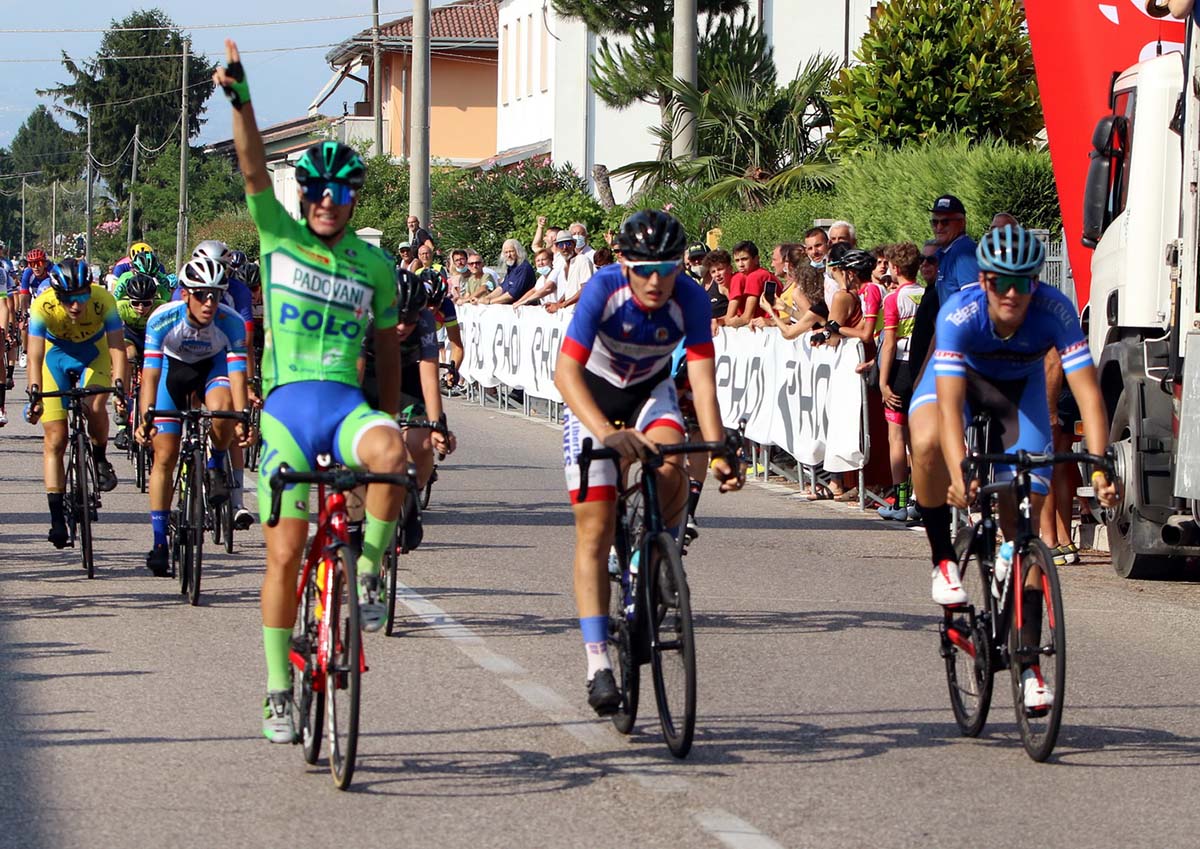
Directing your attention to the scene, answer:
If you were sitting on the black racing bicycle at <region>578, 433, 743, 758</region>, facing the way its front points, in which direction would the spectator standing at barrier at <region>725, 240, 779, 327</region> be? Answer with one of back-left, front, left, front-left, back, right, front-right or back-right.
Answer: back

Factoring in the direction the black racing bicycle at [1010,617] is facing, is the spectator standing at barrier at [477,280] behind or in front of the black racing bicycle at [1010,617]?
behind

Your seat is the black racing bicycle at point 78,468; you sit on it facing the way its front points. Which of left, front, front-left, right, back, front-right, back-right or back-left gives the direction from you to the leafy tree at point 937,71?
back-left

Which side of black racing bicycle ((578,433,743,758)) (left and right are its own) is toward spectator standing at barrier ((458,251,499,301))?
back

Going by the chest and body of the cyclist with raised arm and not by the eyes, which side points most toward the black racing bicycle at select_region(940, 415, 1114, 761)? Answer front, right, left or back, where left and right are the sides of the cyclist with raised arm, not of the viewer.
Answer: left

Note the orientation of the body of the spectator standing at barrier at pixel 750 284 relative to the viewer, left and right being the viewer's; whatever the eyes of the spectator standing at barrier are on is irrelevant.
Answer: facing the viewer and to the left of the viewer

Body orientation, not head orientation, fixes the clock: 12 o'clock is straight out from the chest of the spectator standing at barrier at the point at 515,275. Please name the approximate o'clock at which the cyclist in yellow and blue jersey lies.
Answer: The cyclist in yellow and blue jersey is roughly at 11 o'clock from the spectator standing at barrier.

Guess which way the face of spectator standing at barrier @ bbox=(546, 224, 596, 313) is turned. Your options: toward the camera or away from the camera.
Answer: toward the camera
